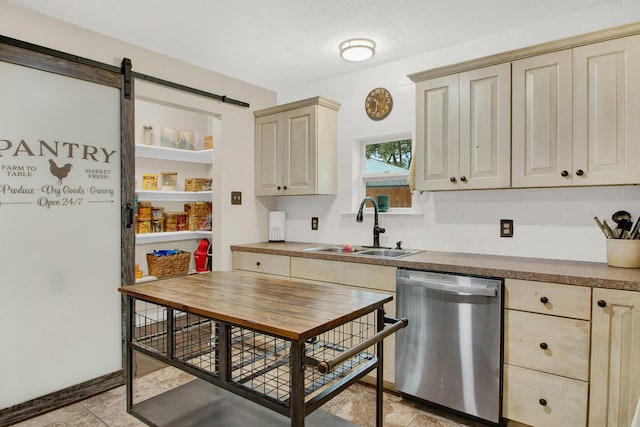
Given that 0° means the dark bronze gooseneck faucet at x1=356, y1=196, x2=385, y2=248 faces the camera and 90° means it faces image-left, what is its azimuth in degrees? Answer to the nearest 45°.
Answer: approximately 45°

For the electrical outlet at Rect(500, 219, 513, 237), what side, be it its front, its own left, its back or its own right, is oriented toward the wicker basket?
right

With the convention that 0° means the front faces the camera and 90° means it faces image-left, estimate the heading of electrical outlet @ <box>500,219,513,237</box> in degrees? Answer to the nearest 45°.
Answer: approximately 0°

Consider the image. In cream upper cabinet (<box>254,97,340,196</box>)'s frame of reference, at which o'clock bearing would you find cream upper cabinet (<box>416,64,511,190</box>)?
cream upper cabinet (<box>416,64,511,190</box>) is roughly at 9 o'clock from cream upper cabinet (<box>254,97,340,196</box>).

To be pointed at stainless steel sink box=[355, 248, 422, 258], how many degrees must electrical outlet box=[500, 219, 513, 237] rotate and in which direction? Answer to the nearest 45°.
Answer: approximately 90° to its right

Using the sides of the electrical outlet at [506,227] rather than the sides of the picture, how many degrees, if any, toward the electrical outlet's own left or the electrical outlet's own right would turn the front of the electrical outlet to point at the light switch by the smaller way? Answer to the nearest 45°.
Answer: approximately 90° to the electrical outlet's own right

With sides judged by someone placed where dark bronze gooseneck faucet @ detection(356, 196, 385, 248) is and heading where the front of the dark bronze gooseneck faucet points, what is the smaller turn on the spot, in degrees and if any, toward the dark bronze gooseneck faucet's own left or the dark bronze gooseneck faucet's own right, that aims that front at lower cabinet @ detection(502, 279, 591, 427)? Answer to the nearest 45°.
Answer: approximately 90° to the dark bronze gooseneck faucet's own left
